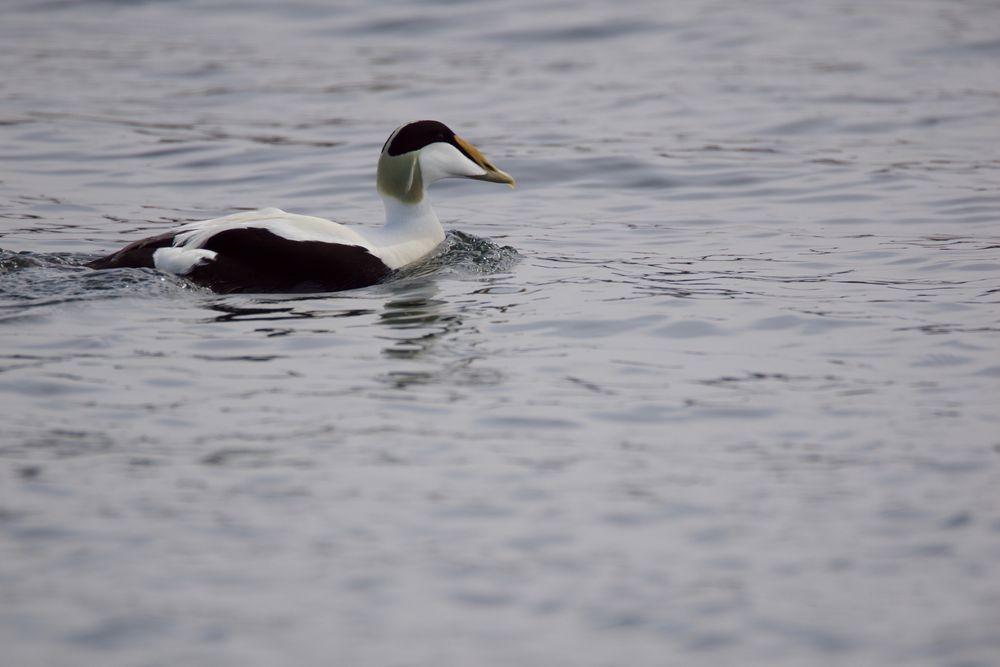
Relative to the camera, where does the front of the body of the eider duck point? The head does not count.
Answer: to the viewer's right
